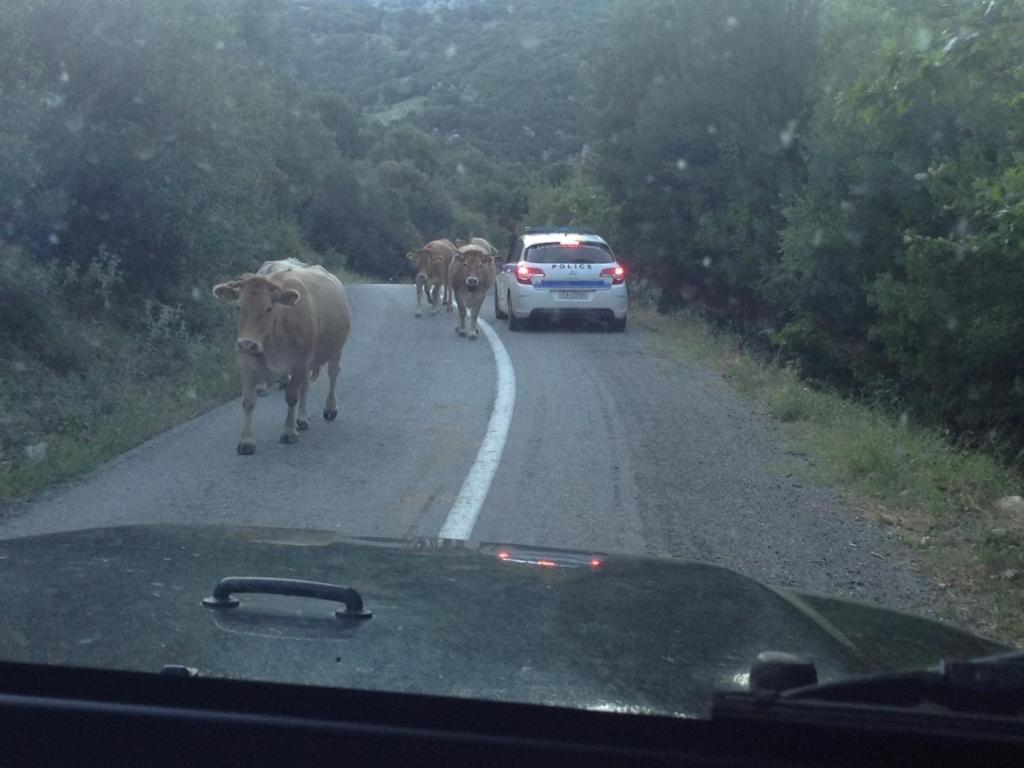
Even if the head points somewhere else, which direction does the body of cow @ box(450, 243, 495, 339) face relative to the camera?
toward the camera

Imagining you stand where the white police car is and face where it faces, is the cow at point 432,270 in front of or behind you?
in front

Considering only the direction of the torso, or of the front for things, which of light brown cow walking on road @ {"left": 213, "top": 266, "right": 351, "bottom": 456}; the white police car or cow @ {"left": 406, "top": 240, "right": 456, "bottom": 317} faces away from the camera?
the white police car

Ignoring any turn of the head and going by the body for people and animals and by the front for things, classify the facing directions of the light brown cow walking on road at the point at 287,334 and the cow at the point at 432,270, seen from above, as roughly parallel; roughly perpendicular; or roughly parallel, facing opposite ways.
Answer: roughly parallel

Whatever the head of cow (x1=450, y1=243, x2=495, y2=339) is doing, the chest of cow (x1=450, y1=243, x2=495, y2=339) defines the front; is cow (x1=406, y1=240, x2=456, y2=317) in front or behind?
behind

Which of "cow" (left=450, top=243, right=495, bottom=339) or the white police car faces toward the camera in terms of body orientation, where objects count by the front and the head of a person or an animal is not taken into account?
the cow

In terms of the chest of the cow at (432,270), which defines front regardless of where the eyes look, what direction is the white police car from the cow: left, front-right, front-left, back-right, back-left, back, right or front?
left

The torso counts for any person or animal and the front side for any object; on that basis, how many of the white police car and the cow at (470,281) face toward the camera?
1

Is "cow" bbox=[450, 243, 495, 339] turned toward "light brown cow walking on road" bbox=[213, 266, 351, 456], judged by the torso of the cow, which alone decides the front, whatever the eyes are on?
yes

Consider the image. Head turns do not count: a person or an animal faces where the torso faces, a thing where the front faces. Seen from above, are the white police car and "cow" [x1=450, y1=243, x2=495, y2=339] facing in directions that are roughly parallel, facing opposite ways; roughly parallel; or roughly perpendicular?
roughly parallel, facing opposite ways

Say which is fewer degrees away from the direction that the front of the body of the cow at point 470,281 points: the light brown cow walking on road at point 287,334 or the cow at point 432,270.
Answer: the light brown cow walking on road

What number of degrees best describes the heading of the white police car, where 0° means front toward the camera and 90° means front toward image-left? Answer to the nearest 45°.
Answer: approximately 180°

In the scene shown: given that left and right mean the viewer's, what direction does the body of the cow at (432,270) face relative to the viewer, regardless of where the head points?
facing the viewer and to the left of the viewer
